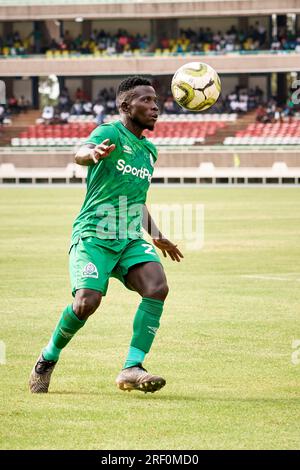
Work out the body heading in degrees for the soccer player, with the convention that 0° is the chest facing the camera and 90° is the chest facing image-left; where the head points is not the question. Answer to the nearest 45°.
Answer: approximately 315°

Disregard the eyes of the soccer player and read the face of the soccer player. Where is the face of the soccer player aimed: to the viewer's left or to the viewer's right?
to the viewer's right

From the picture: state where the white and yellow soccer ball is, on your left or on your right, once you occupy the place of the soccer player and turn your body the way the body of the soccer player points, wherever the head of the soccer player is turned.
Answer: on your left
